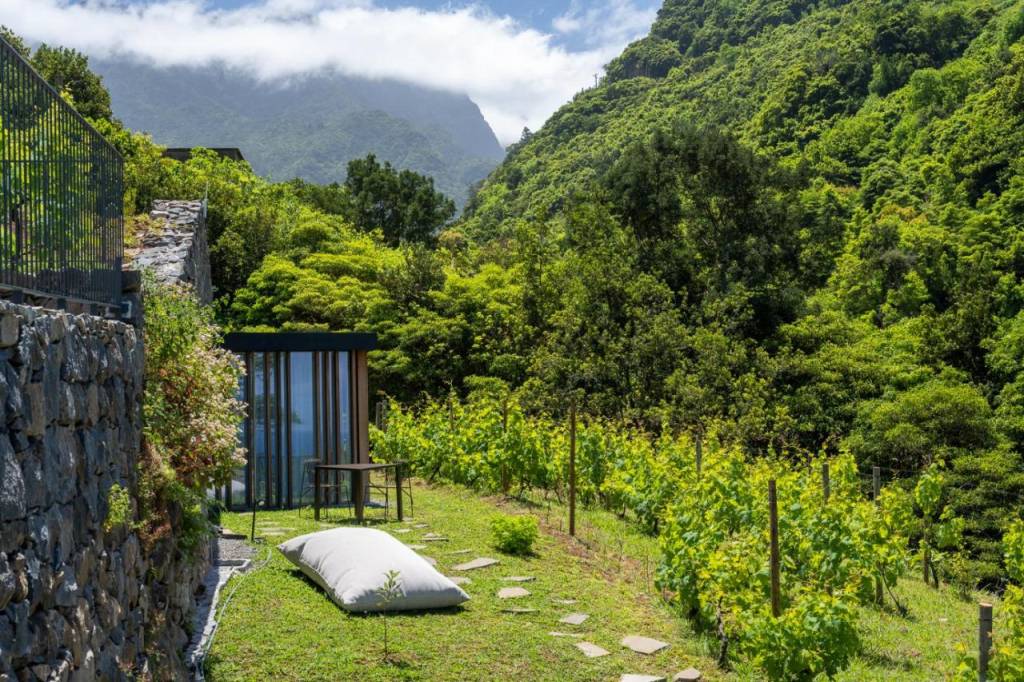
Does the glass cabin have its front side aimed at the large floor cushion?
yes

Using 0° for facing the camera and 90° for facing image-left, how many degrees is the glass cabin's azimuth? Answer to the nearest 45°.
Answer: approximately 0°

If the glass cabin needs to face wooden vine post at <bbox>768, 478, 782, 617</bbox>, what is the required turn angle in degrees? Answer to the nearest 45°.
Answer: approximately 45° to its left

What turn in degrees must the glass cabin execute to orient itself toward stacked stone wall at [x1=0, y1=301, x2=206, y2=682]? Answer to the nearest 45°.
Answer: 0° — it already faces it

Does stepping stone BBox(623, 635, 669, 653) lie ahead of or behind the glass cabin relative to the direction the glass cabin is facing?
ahead

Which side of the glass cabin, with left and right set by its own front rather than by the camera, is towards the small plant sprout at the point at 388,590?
front

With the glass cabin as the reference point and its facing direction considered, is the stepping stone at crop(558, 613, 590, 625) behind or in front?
in front

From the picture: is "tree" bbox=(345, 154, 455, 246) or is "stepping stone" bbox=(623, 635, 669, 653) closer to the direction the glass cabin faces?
the stepping stone

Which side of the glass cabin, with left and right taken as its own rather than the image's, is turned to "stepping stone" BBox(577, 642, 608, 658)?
front

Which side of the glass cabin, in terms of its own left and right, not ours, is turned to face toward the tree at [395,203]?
back

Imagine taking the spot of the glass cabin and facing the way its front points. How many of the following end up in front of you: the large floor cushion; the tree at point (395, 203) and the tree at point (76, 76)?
1
